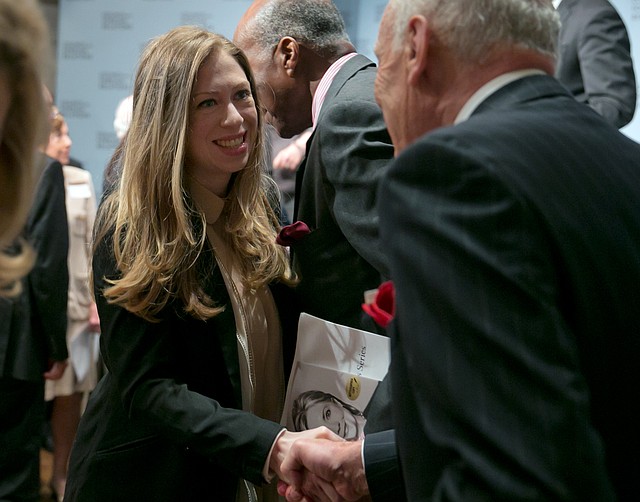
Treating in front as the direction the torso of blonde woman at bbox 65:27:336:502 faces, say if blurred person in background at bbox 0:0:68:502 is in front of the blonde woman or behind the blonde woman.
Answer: behind

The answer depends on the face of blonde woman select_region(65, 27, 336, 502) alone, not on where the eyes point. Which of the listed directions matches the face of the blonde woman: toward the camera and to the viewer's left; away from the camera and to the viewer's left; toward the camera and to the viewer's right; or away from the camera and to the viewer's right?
toward the camera and to the viewer's right

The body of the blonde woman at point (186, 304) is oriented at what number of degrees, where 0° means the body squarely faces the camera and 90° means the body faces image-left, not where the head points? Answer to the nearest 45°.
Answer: approximately 315°

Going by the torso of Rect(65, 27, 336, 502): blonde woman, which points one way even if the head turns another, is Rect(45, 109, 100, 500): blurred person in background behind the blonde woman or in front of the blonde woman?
behind
